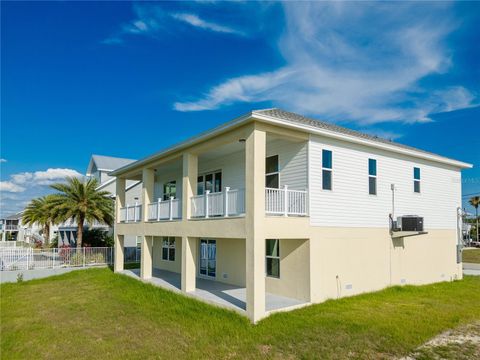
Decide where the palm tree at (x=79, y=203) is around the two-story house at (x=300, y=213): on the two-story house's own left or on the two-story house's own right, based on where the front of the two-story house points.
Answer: on the two-story house's own right

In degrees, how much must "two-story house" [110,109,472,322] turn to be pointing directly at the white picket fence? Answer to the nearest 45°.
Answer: approximately 90° to its right

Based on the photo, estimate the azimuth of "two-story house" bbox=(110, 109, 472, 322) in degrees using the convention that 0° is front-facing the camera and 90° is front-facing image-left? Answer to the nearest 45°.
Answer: approximately 45°
